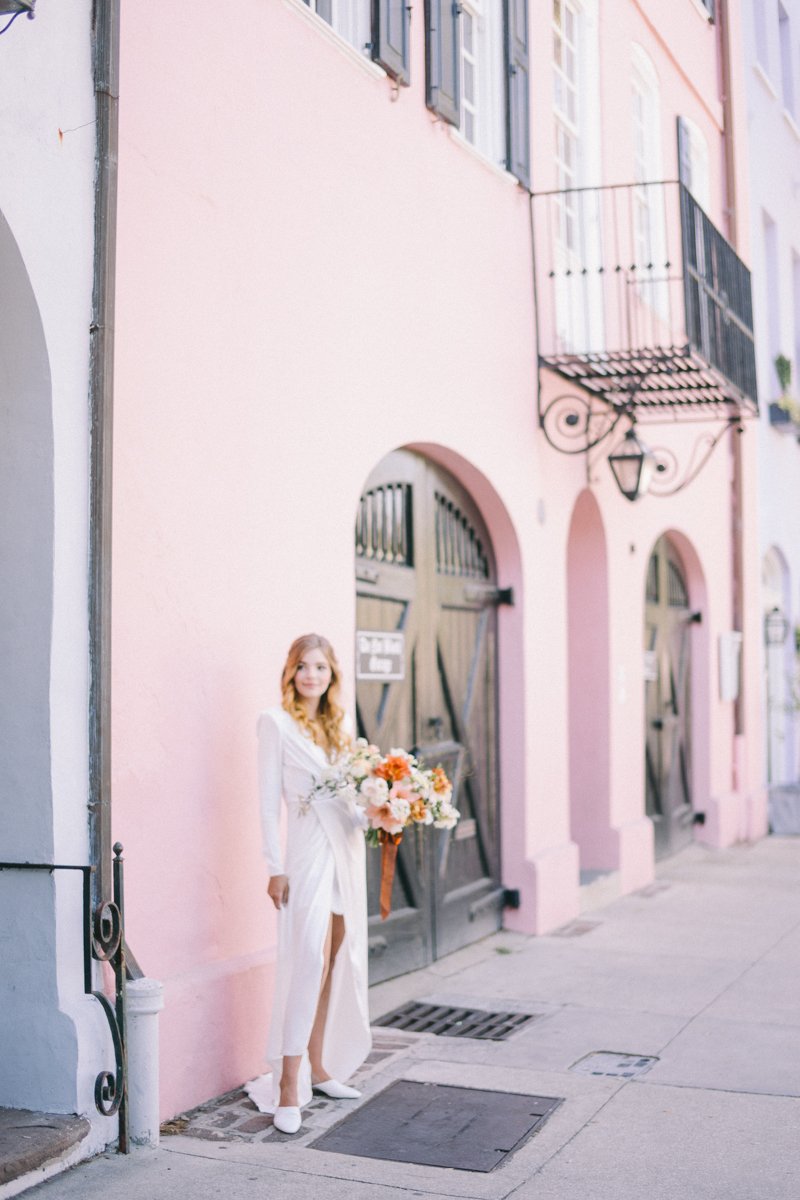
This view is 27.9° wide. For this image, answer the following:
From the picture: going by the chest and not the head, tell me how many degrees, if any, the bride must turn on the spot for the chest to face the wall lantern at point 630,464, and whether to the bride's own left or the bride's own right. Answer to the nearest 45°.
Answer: approximately 90° to the bride's own left

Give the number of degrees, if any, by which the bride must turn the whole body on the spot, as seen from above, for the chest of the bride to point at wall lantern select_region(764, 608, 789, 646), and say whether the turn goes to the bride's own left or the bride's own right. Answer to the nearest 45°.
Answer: approximately 90° to the bride's own left

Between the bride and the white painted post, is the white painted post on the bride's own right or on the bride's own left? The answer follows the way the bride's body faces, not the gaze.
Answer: on the bride's own right

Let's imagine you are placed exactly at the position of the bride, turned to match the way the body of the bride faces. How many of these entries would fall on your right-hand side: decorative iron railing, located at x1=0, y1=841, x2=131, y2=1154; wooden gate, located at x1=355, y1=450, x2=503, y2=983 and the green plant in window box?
1

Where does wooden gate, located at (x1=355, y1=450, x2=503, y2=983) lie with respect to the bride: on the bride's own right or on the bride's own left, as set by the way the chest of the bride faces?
on the bride's own left

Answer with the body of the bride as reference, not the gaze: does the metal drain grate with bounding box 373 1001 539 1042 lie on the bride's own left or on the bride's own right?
on the bride's own left

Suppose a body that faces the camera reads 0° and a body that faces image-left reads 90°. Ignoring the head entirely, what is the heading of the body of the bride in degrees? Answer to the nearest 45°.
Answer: approximately 315°

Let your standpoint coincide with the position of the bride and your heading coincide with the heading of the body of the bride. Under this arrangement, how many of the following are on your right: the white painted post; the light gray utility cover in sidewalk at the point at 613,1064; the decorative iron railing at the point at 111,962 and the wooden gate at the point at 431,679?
2

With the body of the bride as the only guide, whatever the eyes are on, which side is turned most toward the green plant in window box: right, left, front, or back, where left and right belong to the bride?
left

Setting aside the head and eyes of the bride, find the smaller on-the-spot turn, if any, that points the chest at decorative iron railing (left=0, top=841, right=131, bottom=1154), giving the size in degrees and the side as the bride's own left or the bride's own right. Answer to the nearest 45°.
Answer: approximately 90° to the bride's own right
